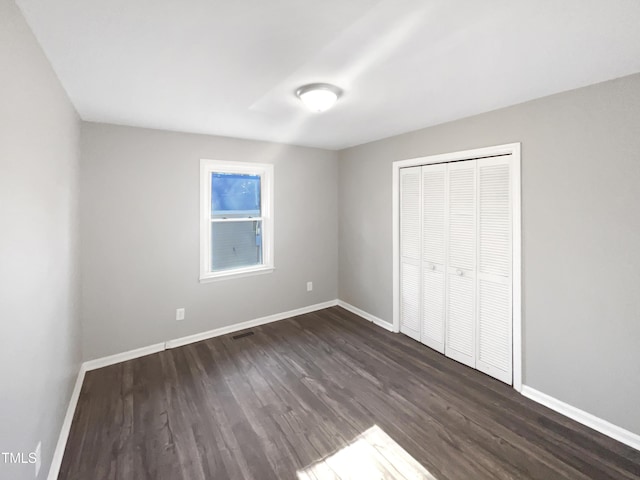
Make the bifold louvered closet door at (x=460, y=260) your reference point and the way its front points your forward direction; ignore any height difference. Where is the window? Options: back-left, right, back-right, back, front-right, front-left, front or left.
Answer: front-right

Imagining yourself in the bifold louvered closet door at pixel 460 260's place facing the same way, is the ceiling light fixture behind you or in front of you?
in front

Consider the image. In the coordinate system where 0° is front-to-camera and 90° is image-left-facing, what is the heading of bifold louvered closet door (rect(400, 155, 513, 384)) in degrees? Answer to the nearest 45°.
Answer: approximately 45°

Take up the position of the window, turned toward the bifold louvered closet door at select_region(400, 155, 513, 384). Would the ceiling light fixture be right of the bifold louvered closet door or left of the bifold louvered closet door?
right
